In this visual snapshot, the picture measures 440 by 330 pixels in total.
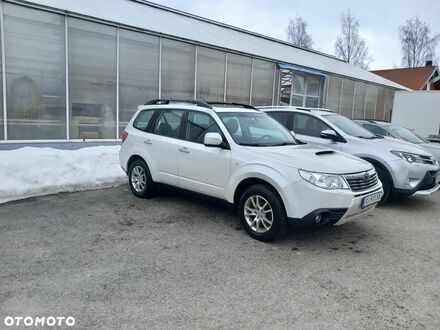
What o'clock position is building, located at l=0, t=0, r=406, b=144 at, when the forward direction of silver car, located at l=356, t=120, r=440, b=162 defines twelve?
The building is roughly at 6 o'clock from the silver car.

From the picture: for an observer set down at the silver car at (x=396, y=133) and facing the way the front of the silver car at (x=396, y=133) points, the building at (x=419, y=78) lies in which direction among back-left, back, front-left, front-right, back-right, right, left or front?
back-left

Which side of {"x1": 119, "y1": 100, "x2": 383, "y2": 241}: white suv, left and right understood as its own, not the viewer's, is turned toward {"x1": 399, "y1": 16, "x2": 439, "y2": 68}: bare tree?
left

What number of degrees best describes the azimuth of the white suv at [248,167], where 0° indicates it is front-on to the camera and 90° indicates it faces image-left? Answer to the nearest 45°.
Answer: approximately 315°

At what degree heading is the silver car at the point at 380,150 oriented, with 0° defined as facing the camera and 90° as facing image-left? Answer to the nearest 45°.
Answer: approximately 315°

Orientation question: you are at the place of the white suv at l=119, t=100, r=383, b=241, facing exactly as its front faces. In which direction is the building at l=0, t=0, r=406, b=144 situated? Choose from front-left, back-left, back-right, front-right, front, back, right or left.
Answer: back

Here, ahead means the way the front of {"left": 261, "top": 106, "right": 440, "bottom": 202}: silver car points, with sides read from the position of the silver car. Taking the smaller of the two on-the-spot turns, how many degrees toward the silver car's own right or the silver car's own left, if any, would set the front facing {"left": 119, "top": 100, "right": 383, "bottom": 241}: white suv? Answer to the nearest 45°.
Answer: approximately 90° to the silver car's own right

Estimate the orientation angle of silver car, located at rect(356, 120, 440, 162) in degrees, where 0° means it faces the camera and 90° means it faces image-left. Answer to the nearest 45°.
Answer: approximately 315°

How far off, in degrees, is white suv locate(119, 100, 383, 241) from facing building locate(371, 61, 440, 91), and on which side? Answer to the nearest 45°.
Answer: approximately 90° to its left
